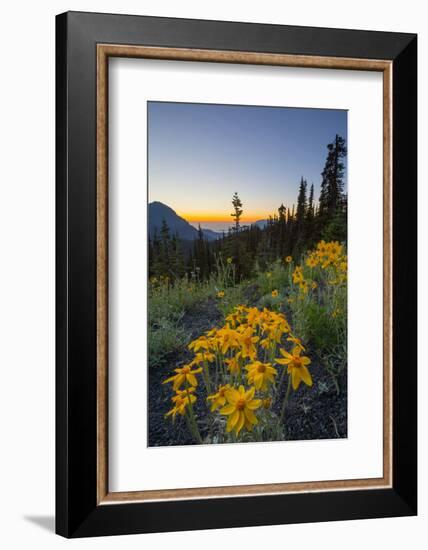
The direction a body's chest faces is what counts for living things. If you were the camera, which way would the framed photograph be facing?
facing the viewer and to the right of the viewer
